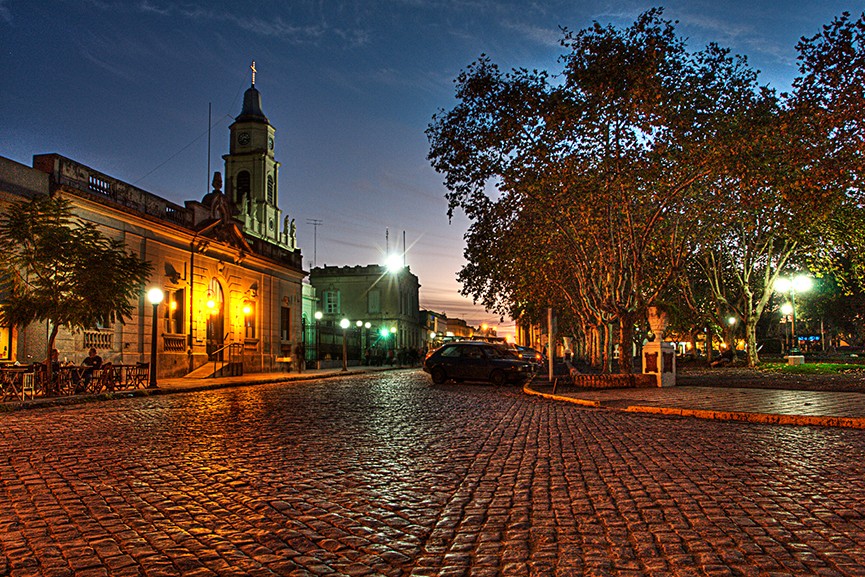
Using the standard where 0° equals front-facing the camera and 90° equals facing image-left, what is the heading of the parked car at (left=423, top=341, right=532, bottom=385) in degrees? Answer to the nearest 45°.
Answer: approximately 315°

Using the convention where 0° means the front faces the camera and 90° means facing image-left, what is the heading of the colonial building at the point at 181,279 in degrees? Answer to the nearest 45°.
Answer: approximately 315°

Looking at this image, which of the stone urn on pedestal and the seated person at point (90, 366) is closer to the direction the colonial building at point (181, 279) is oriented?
the stone urn on pedestal

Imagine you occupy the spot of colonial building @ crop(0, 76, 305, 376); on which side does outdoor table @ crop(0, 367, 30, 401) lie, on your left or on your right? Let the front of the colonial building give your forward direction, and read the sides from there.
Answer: on your right

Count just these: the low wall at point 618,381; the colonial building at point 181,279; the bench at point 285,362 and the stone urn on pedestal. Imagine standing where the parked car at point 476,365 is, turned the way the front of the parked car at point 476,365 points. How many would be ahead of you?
2

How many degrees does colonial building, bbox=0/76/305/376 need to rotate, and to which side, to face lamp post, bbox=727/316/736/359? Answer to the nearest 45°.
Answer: approximately 45° to its left

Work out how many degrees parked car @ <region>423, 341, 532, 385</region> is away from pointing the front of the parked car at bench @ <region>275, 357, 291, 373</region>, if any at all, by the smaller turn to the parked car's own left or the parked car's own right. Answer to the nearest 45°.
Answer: approximately 180°

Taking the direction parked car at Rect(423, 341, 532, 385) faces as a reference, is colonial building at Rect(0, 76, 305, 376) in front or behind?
behind
